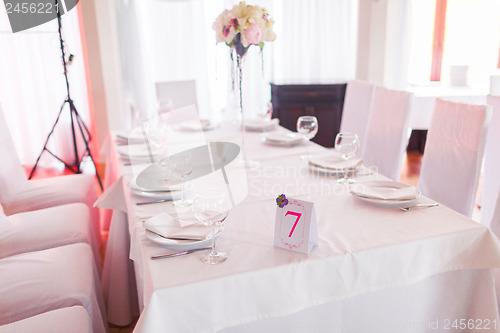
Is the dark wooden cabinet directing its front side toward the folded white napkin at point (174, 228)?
yes

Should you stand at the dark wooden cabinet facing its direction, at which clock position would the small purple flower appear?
The small purple flower is roughly at 12 o'clock from the dark wooden cabinet.

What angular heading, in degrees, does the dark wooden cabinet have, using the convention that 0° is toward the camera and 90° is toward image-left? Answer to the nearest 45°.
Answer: approximately 0°

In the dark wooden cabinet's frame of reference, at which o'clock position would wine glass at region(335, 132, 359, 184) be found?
The wine glass is roughly at 12 o'clock from the dark wooden cabinet.

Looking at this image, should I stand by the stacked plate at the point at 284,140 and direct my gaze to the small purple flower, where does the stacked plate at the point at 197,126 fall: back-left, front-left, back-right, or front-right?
back-right

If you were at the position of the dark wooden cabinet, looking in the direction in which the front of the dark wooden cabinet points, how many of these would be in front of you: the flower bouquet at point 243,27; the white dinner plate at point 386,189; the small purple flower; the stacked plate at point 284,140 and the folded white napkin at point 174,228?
5

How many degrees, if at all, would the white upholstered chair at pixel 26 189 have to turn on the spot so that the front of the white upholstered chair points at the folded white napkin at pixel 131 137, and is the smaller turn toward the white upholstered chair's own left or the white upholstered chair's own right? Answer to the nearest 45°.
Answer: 0° — it already faces it

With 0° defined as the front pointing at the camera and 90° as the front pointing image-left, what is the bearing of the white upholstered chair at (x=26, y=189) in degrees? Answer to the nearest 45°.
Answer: approximately 270°

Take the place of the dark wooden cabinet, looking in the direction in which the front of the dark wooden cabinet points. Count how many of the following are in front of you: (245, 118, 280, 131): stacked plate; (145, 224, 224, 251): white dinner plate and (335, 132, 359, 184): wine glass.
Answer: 3

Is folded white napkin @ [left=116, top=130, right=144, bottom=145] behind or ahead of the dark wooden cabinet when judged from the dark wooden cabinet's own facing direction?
ahead

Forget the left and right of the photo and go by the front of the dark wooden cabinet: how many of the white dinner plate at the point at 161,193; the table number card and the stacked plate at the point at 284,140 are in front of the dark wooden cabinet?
3

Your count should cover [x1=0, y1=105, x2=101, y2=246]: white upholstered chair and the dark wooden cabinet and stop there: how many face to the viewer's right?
1

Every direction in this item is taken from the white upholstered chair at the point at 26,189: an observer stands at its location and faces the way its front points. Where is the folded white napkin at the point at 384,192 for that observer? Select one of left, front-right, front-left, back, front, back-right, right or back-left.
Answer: front-right

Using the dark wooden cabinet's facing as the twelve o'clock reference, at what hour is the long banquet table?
The long banquet table is roughly at 12 o'clock from the dark wooden cabinet.
